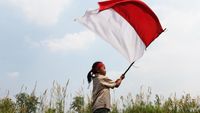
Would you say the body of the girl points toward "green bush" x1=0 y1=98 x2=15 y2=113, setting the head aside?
no

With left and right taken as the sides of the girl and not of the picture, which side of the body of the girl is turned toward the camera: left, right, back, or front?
right

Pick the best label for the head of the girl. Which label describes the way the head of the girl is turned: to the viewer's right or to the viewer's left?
to the viewer's right
